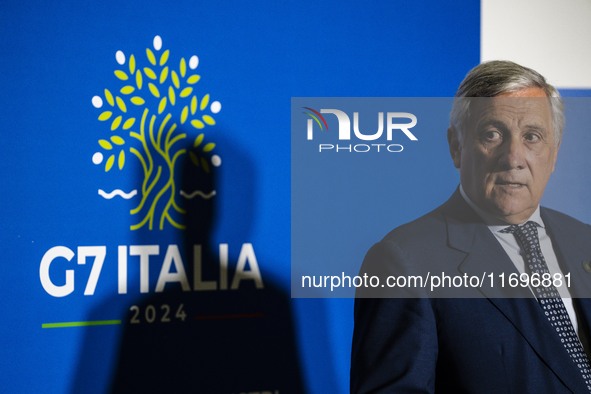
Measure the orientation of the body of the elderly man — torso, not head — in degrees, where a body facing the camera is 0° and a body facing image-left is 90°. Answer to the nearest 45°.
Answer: approximately 315°
